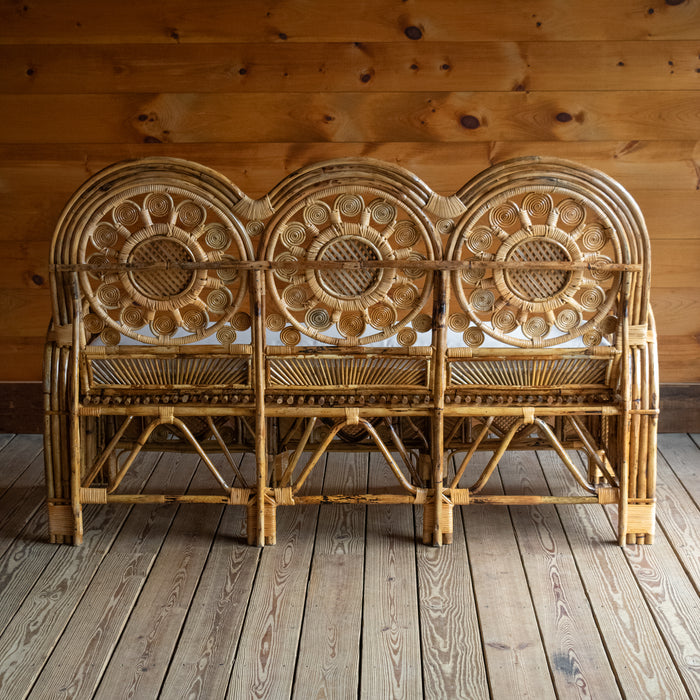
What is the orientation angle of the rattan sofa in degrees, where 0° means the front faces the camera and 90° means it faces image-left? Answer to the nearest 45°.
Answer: approximately 180°
